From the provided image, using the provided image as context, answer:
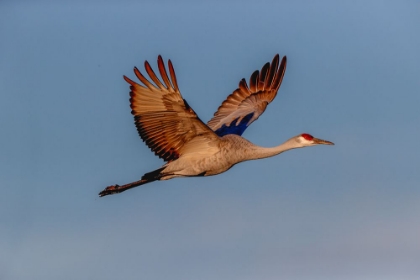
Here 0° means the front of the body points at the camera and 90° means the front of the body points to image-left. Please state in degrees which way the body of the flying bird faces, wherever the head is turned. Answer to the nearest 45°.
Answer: approximately 270°
